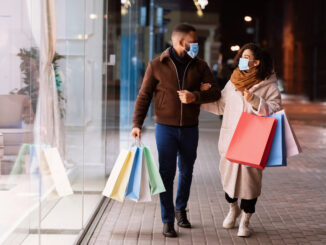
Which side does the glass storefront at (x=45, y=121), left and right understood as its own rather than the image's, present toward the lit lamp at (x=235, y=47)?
left

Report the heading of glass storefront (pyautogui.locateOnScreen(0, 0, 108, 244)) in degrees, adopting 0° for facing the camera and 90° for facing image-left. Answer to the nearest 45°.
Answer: approximately 315°

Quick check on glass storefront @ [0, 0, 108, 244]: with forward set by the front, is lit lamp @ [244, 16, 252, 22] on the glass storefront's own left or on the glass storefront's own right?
on the glass storefront's own left

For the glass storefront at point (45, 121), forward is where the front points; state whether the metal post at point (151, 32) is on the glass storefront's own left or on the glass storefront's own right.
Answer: on the glass storefront's own left

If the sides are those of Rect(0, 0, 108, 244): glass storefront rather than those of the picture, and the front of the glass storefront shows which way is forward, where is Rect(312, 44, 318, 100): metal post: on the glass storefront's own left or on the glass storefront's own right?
on the glass storefront's own left
